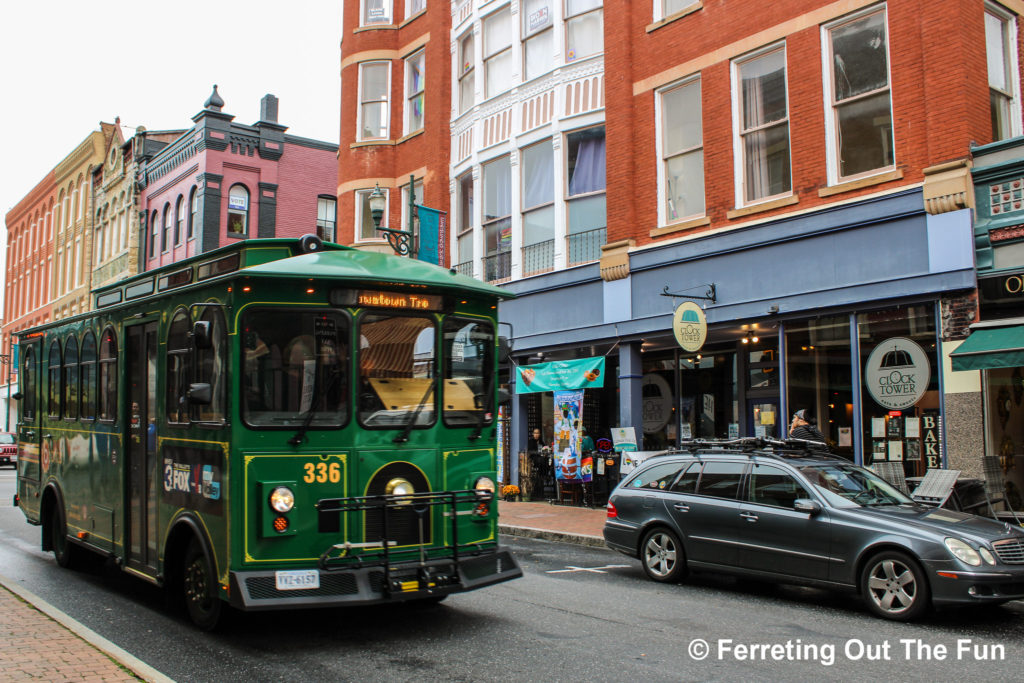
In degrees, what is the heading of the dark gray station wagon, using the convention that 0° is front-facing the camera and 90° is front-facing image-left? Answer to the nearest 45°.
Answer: approximately 315°

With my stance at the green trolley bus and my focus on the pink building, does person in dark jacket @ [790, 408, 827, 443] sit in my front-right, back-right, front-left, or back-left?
front-right

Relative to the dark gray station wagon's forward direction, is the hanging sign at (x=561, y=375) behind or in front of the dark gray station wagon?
behind

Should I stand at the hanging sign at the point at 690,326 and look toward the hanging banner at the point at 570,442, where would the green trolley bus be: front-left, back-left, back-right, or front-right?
back-left

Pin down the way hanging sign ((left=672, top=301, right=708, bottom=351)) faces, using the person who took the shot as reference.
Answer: facing the viewer

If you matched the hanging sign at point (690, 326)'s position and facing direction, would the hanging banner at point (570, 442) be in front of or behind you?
behind

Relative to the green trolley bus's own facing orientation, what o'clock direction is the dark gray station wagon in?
The dark gray station wagon is roughly at 10 o'clock from the green trolley bus.

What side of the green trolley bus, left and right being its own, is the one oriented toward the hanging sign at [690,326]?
left

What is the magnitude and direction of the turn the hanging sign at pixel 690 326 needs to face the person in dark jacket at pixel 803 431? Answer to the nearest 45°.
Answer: approximately 45° to its left

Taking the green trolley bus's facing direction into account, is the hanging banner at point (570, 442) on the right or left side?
on its left

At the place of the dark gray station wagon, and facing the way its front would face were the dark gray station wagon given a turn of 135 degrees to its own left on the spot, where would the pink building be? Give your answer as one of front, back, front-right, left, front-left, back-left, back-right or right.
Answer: front-left

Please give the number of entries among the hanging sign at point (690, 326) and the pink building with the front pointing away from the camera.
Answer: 0
